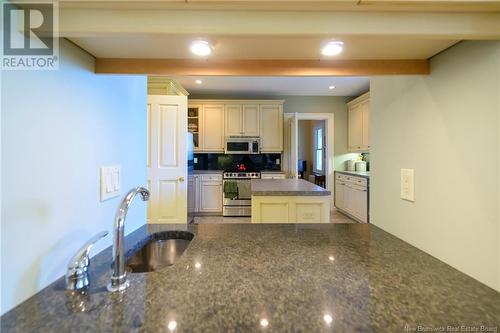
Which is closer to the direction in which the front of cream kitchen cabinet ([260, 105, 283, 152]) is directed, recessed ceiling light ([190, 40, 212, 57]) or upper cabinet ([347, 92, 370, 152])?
the recessed ceiling light

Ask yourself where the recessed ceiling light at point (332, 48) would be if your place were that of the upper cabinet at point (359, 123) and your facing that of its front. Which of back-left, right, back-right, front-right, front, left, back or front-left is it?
left

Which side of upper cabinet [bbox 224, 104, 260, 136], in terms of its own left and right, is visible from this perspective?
front

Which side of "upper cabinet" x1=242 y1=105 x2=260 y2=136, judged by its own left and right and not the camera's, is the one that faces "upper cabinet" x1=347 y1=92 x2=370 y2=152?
left

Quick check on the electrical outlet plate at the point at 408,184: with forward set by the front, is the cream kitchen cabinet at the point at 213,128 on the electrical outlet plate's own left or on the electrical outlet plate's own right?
on the electrical outlet plate's own right

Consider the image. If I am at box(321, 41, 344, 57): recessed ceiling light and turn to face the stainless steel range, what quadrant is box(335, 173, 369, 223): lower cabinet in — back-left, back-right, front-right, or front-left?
front-right

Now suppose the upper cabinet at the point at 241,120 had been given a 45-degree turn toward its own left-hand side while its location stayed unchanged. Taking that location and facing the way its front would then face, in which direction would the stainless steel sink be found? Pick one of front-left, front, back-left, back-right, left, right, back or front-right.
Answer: front-right

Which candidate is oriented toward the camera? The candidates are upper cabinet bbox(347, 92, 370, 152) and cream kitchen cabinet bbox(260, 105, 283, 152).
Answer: the cream kitchen cabinet

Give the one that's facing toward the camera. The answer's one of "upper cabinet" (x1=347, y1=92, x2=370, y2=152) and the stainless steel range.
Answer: the stainless steel range

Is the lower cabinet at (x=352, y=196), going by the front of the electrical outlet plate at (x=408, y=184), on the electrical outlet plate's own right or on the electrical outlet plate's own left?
on the electrical outlet plate's own right

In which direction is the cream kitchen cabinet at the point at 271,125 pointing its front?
toward the camera

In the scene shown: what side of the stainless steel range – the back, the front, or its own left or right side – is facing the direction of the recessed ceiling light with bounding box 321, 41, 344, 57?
front

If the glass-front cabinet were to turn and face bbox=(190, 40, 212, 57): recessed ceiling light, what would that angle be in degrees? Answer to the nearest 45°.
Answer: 0° — it already faces it

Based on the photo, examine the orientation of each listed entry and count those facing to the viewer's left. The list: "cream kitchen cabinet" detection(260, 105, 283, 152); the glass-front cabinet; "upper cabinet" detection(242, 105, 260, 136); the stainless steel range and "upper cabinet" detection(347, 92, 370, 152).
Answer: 1

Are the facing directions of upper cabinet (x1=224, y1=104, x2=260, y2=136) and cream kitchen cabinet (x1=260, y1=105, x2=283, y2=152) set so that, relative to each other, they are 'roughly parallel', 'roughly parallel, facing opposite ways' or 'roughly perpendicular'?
roughly parallel

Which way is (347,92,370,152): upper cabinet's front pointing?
to the viewer's left

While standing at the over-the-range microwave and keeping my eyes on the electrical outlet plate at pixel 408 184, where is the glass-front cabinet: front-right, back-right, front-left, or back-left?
back-right

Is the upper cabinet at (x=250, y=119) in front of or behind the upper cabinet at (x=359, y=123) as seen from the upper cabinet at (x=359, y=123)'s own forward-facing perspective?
in front

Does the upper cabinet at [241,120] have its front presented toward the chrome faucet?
yes

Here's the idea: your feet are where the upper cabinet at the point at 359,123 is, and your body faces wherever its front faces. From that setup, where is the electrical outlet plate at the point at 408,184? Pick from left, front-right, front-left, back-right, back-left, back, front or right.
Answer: left

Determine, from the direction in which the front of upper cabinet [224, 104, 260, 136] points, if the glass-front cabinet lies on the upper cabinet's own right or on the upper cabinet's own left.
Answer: on the upper cabinet's own right

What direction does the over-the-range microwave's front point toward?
toward the camera
